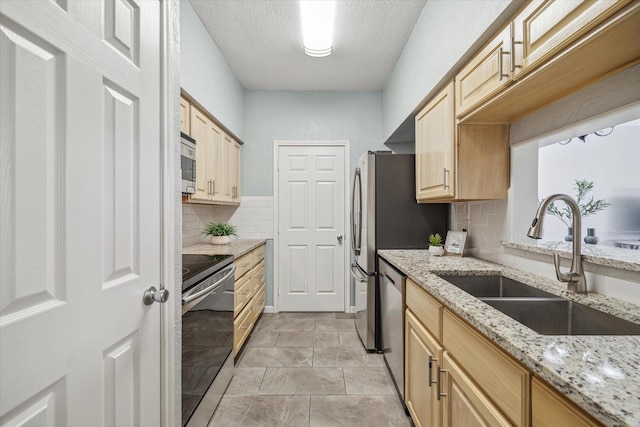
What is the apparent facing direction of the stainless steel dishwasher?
to the viewer's left

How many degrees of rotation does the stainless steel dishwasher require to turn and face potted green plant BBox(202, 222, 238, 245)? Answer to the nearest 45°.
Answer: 0° — it already faces it

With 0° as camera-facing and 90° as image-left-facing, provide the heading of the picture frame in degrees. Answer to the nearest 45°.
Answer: approximately 45°

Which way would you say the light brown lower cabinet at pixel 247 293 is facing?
to the viewer's right

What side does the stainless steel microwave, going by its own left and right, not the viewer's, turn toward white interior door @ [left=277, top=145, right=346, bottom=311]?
left

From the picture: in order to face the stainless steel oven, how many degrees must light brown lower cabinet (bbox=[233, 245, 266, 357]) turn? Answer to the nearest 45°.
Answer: approximately 90° to its right

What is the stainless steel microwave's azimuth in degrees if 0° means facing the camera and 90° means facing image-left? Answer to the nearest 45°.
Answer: approximately 315°

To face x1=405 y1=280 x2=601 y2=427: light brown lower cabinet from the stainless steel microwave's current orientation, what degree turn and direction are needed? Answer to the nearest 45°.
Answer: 0° — it already faces it

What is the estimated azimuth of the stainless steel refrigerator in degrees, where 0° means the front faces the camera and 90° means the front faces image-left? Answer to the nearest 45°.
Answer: approximately 90°

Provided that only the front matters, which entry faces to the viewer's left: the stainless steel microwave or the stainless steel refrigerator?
the stainless steel refrigerator

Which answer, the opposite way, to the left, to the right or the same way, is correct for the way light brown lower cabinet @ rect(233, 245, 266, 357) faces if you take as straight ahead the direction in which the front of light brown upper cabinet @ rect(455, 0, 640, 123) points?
the opposite way

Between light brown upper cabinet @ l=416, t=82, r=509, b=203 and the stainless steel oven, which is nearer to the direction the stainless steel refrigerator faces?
the stainless steel oven

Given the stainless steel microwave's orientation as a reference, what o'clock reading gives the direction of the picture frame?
The picture frame is roughly at 11 o'clock from the stainless steel microwave.

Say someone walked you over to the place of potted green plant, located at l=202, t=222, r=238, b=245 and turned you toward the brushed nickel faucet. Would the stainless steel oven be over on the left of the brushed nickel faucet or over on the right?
right
